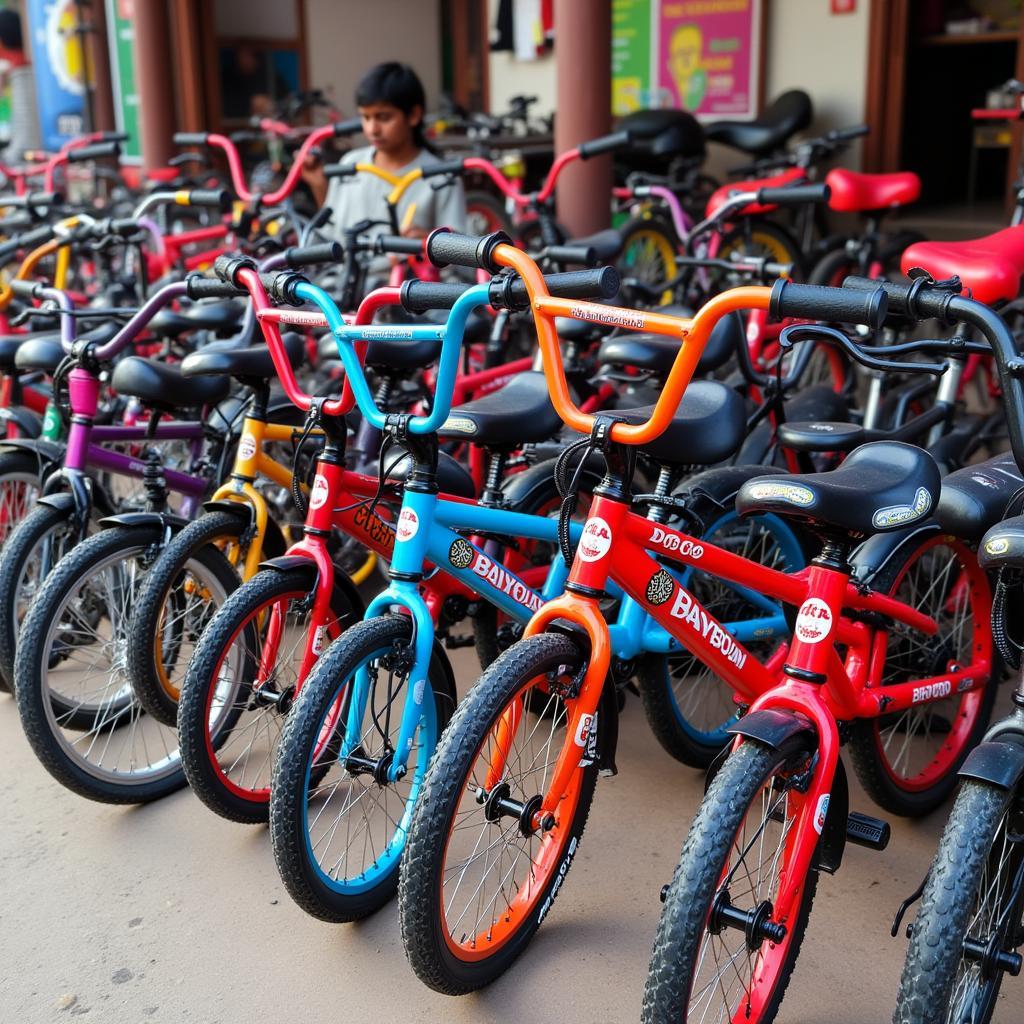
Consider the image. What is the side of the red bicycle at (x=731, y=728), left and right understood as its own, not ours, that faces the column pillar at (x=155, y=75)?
right

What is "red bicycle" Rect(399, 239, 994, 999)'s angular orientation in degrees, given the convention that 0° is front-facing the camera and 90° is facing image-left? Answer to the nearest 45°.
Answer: approximately 45°

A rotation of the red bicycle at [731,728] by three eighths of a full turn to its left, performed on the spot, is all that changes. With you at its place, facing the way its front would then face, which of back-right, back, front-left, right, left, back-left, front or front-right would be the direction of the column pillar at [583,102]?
left
